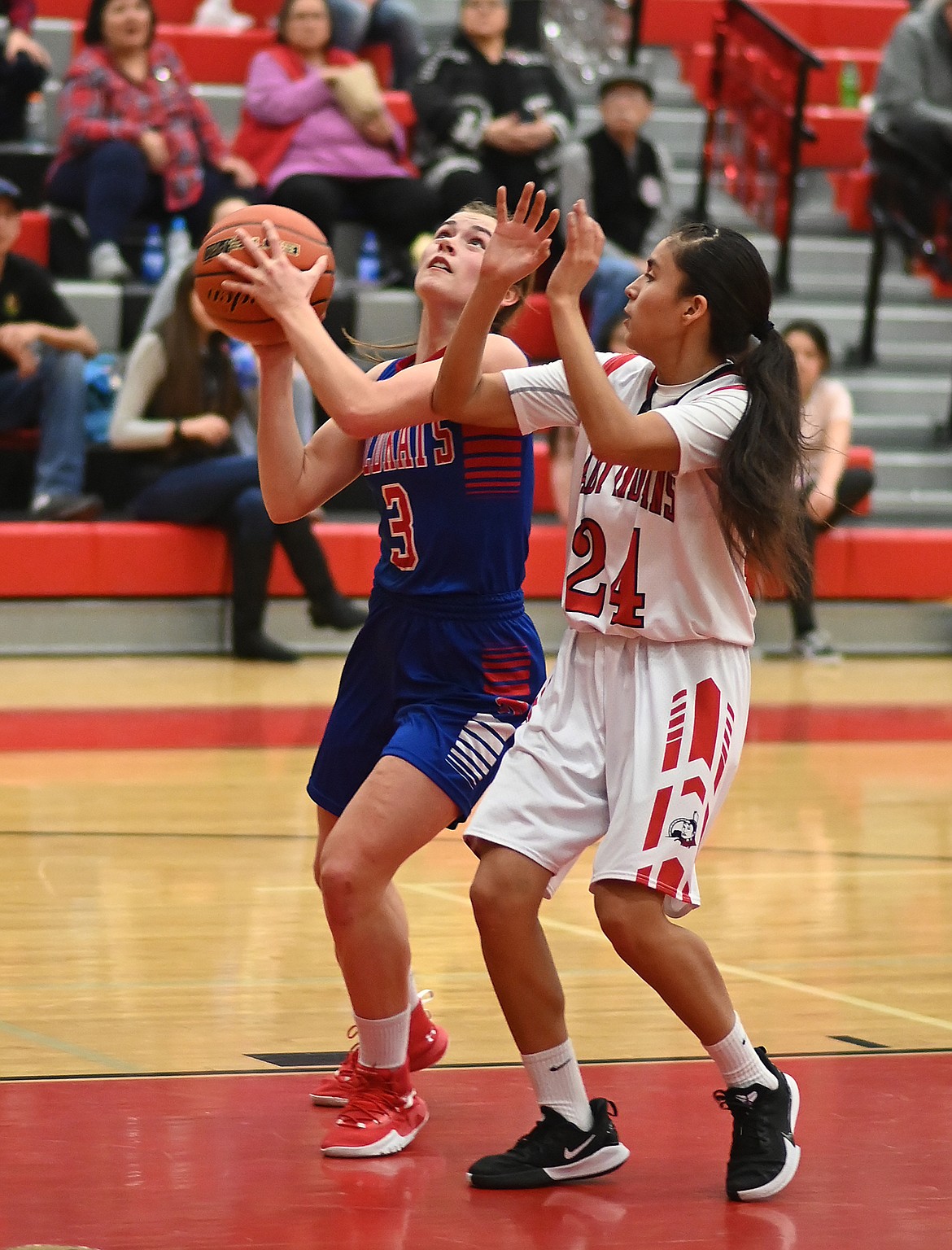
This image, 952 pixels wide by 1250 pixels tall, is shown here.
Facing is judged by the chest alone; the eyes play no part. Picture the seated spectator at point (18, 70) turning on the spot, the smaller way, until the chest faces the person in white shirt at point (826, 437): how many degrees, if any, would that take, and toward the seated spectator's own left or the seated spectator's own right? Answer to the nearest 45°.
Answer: approximately 45° to the seated spectator's own left

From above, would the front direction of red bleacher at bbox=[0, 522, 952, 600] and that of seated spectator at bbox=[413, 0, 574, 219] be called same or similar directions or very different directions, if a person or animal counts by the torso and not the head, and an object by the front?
same or similar directions

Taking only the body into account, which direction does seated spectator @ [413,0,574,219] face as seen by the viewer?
toward the camera

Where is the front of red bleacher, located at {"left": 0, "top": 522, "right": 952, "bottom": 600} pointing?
toward the camera

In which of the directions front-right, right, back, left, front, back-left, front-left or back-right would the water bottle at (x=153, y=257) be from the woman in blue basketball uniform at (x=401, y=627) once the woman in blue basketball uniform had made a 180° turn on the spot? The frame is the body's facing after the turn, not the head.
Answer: front-left

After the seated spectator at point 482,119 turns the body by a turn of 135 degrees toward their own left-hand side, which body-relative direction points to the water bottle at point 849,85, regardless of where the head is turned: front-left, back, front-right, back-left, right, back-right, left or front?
front

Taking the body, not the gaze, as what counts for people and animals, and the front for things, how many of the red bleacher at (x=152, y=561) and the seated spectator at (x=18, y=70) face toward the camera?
2

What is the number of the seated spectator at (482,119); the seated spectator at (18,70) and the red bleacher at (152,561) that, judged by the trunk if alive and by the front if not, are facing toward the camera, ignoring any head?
3

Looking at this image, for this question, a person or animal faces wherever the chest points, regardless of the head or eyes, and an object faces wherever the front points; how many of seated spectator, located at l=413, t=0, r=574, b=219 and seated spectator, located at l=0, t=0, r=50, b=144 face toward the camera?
2

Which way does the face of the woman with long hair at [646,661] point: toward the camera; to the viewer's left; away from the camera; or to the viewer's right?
to the viewer's left

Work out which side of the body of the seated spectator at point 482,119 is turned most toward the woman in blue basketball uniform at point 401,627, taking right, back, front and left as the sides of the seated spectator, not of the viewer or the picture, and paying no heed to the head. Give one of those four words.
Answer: front

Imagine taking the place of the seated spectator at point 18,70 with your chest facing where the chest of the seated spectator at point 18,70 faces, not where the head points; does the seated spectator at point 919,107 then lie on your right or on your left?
on your left
